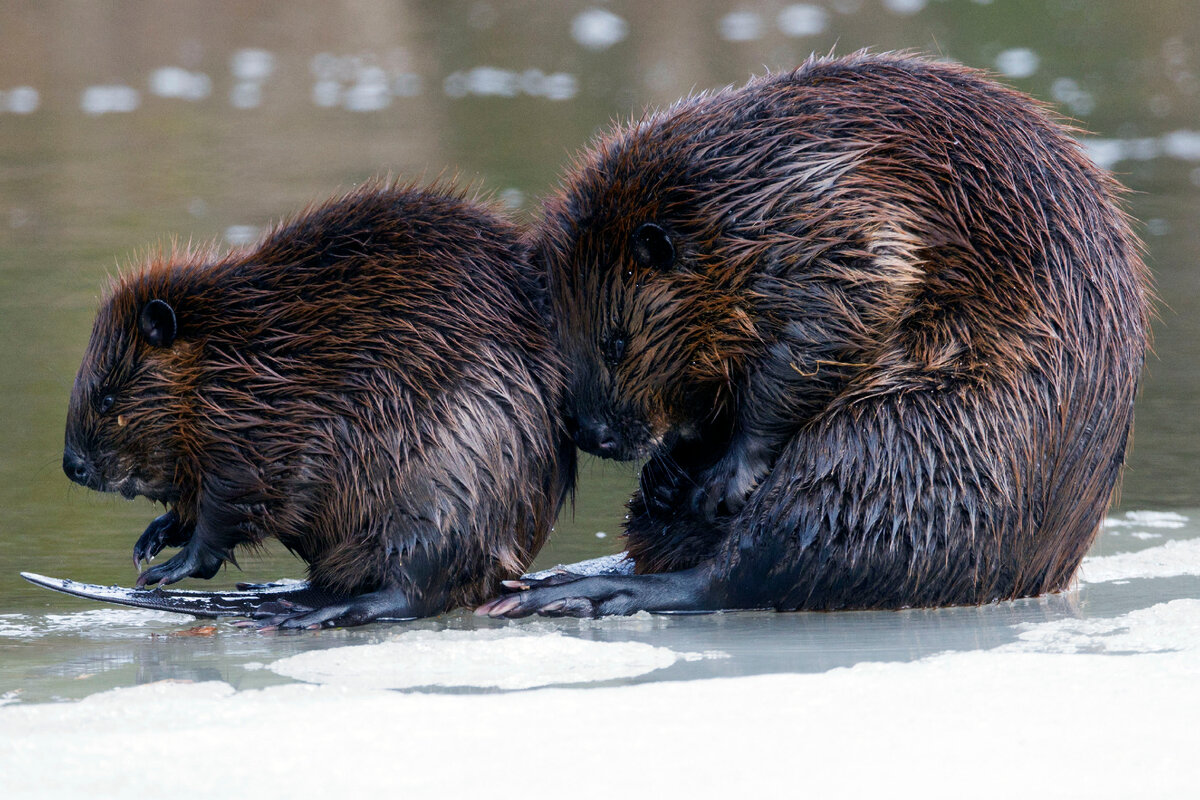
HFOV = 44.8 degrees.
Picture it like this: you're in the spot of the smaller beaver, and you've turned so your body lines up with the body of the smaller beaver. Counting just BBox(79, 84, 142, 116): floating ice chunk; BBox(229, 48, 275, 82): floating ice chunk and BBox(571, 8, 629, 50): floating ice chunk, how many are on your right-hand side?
3

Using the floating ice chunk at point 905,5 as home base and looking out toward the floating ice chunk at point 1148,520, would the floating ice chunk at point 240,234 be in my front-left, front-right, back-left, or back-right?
front-right

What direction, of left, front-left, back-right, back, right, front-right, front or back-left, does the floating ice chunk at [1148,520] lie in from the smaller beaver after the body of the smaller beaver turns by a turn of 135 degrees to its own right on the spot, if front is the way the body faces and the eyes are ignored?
front-right

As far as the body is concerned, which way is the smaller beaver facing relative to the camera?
to the viewer's left

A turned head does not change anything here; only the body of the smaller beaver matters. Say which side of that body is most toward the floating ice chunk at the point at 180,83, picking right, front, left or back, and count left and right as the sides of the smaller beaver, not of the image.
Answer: right

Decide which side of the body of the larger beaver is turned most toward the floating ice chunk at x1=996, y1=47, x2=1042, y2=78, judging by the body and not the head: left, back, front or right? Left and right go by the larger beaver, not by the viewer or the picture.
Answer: right

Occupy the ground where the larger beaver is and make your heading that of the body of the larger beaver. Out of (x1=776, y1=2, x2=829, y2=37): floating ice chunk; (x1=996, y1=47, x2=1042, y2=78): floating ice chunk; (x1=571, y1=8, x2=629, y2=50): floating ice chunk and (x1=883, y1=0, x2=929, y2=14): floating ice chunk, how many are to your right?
4

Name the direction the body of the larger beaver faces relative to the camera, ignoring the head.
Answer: to the viewer's left

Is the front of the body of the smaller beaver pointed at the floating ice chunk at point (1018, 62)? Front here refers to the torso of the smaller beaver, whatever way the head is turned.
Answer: no

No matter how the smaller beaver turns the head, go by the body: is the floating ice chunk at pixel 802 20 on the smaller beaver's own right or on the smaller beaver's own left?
on the smaller beaver's own right

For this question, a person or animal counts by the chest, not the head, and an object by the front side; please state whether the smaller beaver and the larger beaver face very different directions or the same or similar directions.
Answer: same or similar directions

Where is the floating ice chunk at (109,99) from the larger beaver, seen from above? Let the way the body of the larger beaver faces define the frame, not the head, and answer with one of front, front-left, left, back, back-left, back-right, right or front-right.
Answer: front-right

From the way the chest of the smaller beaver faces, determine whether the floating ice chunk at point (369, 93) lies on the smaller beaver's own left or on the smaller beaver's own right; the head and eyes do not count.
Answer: on the smaller beaver's own right

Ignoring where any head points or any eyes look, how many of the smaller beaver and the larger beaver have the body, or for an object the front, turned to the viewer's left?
2

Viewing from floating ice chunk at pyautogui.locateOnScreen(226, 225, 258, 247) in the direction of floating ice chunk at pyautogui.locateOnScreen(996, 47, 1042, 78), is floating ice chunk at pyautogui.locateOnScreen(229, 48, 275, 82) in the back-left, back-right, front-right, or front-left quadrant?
front-left

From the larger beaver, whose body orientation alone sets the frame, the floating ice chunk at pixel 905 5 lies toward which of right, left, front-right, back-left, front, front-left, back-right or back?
right
